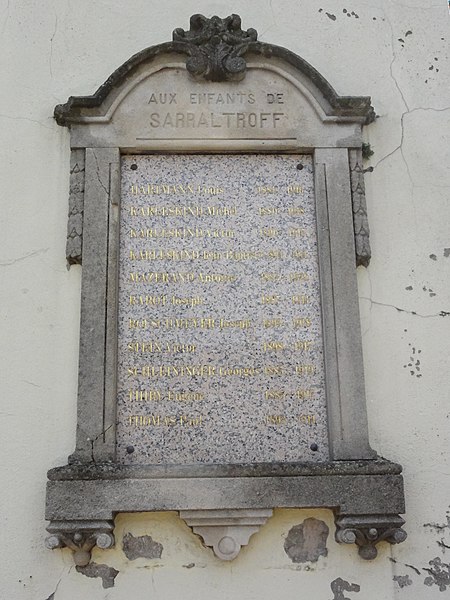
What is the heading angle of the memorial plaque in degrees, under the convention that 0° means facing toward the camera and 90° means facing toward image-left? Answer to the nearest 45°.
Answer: approximately 0°
